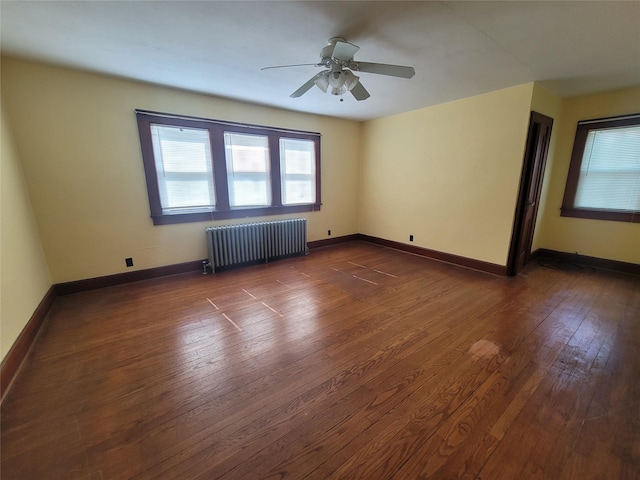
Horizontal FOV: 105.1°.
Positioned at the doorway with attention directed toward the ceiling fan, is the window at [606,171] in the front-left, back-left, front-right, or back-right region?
back-left

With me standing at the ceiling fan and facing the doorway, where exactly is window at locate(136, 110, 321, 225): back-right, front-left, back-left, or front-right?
back-left

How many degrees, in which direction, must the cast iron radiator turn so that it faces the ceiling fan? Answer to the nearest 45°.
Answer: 0° — it already faces it

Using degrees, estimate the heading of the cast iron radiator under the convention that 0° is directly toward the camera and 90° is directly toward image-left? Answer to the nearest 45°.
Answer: approximately 315°
